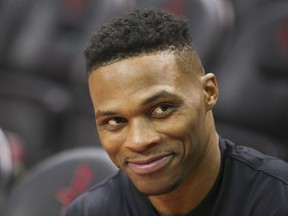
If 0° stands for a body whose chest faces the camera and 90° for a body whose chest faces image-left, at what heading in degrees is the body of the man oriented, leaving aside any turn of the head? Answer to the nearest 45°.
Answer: approximately 45°

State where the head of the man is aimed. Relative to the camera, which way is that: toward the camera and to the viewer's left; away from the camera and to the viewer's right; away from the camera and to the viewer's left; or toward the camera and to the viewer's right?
toward the camera and to the viewer's left
